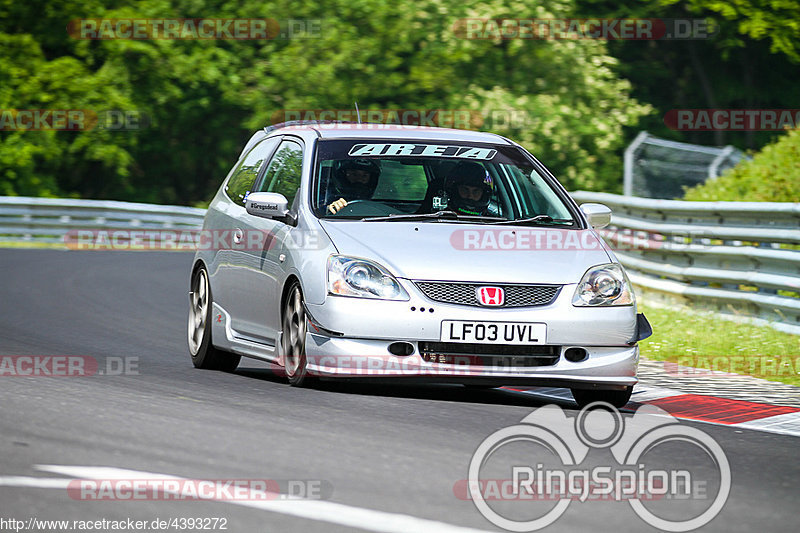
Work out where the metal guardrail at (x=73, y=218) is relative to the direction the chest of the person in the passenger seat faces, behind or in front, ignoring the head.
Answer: behind

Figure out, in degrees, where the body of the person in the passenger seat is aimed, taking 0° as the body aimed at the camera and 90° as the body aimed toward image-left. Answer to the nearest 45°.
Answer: approximately 0°
